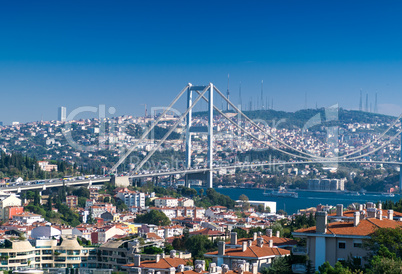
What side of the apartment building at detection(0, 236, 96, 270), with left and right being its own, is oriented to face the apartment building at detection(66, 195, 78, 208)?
back

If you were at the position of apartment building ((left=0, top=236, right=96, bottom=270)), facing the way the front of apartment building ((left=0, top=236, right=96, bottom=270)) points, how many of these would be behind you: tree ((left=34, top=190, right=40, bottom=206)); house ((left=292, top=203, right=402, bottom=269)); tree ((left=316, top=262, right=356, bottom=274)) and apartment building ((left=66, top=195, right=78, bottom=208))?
2

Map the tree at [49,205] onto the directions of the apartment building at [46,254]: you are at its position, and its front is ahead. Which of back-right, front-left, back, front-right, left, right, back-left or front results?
back

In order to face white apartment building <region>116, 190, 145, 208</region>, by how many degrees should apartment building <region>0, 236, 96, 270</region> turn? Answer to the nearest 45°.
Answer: approximately 180°

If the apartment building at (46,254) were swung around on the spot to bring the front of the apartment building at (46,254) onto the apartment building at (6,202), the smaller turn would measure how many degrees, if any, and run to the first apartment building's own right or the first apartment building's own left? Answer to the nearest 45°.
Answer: approximately 180°

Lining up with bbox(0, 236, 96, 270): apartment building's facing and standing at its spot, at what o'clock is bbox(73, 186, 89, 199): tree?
The tree is roughly at 6 o'clock from the apartment building.

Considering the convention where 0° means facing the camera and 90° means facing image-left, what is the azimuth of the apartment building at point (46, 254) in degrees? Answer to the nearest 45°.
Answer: approximately 0°

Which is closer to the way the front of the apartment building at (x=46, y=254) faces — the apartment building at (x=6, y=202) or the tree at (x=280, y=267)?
the tree

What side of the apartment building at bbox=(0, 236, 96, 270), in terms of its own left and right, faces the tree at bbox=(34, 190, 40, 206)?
back

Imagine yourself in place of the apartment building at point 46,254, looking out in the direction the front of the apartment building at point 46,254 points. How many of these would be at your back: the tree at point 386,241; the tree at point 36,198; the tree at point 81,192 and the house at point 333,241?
2

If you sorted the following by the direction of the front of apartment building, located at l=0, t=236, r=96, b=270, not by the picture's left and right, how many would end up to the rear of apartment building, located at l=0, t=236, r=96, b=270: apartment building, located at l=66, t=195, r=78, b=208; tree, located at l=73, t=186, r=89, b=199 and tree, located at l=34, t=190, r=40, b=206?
3
